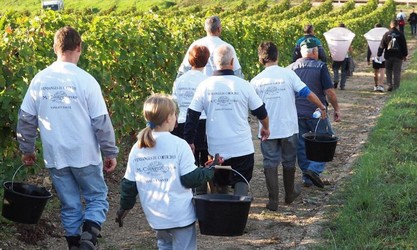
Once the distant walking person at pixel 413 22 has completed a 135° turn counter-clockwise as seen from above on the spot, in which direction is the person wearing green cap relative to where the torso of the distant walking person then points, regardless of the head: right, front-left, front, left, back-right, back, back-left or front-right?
front-left

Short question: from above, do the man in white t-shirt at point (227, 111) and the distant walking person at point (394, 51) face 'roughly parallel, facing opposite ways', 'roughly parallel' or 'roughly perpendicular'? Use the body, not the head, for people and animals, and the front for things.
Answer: roughly parallel

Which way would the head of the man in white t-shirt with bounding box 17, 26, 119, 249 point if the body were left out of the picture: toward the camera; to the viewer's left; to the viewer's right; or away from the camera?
away from the camera

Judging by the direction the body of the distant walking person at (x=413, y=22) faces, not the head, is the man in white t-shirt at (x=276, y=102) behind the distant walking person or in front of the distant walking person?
behind

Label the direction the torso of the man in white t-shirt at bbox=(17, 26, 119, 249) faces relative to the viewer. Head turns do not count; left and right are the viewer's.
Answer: facing away from the viewer

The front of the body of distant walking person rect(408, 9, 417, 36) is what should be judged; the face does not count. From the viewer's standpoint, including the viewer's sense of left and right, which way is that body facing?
facing away from the viewer

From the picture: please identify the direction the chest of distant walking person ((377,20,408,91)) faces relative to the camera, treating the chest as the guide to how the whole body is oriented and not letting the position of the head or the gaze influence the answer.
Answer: away from the camera

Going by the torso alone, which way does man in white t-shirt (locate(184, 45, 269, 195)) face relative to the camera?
away from the camera

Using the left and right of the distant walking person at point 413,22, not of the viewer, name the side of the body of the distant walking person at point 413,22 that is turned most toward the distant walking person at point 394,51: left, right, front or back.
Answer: back

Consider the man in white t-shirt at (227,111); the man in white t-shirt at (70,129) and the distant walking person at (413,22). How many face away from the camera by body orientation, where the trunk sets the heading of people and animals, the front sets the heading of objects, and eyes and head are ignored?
3

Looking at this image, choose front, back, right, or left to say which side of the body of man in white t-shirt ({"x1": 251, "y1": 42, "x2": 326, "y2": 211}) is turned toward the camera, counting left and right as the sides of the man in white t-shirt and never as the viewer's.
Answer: back

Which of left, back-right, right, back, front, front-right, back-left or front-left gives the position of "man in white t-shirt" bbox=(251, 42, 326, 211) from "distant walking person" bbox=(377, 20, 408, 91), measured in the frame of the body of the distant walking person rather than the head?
back

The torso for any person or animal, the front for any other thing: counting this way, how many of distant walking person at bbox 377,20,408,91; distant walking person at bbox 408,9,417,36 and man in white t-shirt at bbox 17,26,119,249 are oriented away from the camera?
3

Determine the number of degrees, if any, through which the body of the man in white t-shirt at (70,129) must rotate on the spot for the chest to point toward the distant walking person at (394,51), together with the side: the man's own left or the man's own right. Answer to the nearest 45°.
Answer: approximately 45° to the man's own right

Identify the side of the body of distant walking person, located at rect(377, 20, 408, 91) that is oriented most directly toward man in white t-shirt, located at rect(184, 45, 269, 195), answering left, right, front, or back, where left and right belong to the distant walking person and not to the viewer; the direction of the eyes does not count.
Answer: back

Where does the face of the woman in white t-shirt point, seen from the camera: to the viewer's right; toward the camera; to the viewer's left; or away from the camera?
away from the camera
